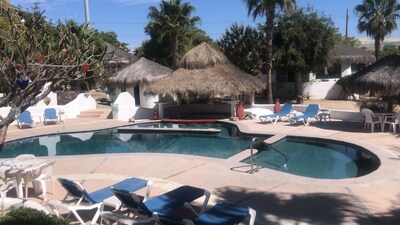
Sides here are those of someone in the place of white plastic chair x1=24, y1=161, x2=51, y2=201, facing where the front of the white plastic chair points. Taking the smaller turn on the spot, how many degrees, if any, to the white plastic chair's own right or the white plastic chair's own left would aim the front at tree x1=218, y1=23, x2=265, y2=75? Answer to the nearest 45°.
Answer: approximately 135° to the white plastic chair's own right

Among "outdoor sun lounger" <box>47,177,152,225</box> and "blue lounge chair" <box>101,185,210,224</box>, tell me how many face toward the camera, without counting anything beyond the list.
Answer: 0

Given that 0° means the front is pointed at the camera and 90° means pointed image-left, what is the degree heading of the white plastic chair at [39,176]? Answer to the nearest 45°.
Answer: approximately 90°

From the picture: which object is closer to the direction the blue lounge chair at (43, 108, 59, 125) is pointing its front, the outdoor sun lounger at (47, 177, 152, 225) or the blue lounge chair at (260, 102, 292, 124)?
the outdoor sun lounger

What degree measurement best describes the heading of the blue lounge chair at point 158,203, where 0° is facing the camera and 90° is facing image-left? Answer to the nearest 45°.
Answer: approximately 225°

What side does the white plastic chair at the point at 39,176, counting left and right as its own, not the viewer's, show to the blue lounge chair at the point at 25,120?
right

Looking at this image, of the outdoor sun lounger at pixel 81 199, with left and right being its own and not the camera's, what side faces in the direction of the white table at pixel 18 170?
left

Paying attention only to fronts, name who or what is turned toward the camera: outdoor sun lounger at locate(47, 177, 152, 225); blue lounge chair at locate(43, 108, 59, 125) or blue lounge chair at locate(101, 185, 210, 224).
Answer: blue lounge chair at locate(43, 108, 59, 125)

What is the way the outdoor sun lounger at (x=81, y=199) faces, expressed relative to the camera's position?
facing away from the viewer and to the right of the viewer

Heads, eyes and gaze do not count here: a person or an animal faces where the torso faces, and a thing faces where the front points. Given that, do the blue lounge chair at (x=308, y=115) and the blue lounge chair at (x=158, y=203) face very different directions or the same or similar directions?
very different directions

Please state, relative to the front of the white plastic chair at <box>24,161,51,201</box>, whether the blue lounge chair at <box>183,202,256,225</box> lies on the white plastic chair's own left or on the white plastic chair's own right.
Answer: on the white plastic chair's own left

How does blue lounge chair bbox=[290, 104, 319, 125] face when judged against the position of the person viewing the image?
facing the viewer and to the left of the viewer

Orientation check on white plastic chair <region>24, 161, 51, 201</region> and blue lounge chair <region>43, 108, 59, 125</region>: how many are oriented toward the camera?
1

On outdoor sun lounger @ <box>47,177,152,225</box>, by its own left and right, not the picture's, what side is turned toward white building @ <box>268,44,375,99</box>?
front
